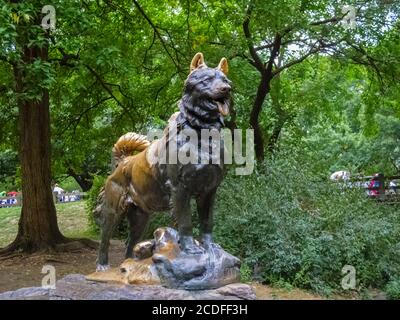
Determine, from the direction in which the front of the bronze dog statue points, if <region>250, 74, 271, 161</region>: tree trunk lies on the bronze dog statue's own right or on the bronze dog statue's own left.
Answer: on the bronze dog statue's own left

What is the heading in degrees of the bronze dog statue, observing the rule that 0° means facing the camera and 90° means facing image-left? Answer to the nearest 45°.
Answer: approximately 315°

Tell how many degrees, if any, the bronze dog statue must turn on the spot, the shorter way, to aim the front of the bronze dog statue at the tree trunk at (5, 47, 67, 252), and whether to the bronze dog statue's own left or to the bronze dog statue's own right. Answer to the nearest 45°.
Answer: approximately 180°

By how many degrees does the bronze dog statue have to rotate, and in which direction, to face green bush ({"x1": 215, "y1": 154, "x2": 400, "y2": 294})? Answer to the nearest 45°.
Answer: approximately 90° to its left

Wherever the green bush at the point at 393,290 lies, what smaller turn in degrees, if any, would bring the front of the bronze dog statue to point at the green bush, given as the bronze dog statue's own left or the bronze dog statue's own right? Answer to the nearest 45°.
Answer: approximately 90° to the bronze dog statue's own left
